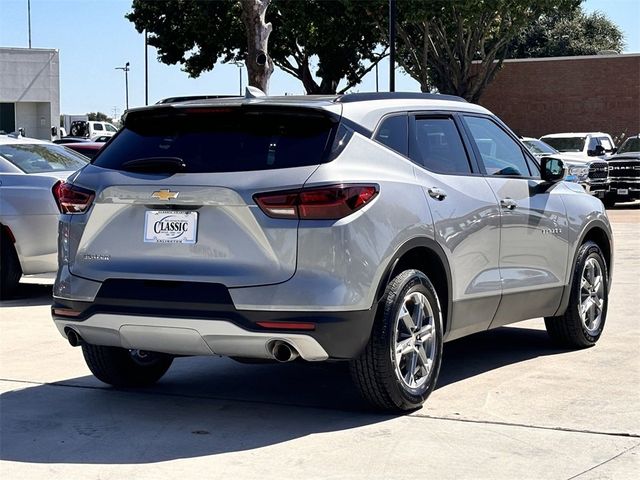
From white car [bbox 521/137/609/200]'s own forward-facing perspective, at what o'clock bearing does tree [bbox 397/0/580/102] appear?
The tree is roughly at 7 o'clock from the white car.

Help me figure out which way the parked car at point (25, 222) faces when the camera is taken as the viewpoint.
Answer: facing away from the viewer and to the left of the viewer

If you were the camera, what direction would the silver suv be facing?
facing away from the viewer and to the right of the viewer

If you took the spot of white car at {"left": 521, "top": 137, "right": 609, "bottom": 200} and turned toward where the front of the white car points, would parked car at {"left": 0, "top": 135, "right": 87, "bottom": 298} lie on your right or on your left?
on your right

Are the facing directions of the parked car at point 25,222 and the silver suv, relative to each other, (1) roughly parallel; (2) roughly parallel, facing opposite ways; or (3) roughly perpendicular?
roughly perpendicular

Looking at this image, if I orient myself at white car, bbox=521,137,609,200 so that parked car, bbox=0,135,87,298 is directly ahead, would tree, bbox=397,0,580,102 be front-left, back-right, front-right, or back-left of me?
back-right

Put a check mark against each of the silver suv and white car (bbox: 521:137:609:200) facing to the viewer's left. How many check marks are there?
0

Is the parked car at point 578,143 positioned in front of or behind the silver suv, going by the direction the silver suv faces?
in front

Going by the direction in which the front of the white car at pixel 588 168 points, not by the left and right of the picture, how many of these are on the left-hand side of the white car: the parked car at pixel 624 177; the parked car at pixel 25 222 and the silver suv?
1

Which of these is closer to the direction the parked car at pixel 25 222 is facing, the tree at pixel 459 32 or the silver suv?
the tree

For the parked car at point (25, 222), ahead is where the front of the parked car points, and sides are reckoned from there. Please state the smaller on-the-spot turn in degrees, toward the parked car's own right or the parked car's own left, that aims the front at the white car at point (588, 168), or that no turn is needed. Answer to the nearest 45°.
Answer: approximately 90° to the parked car's own right

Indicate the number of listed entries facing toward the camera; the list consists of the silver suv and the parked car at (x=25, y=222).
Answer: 0

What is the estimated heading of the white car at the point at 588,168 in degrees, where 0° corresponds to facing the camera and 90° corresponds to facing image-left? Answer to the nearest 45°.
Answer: approximately 315°

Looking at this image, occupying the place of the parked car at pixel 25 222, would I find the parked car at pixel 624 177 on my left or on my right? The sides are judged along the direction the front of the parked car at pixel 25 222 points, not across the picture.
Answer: on my right

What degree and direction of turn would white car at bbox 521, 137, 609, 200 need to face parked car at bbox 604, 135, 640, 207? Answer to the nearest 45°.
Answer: approximately 90° to its left

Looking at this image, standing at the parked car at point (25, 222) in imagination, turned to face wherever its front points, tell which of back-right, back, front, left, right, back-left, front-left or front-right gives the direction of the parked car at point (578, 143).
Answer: right
